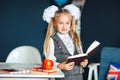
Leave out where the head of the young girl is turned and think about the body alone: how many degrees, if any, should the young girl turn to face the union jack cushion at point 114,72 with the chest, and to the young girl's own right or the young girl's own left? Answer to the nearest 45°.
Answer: approximately 45° to the young girl's own left

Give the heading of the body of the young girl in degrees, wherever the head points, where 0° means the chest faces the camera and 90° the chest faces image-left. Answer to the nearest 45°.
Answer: approximately 315°
